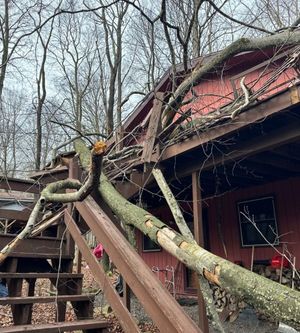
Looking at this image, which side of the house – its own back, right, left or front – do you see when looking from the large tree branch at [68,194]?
front

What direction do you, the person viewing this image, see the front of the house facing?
facing the viewer and to the left of the viewer

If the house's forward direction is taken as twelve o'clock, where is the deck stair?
The deck stair is roughly at 12 o'clock from the house.

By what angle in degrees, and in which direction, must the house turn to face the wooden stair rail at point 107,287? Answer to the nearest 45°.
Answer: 0° — it already faces it
